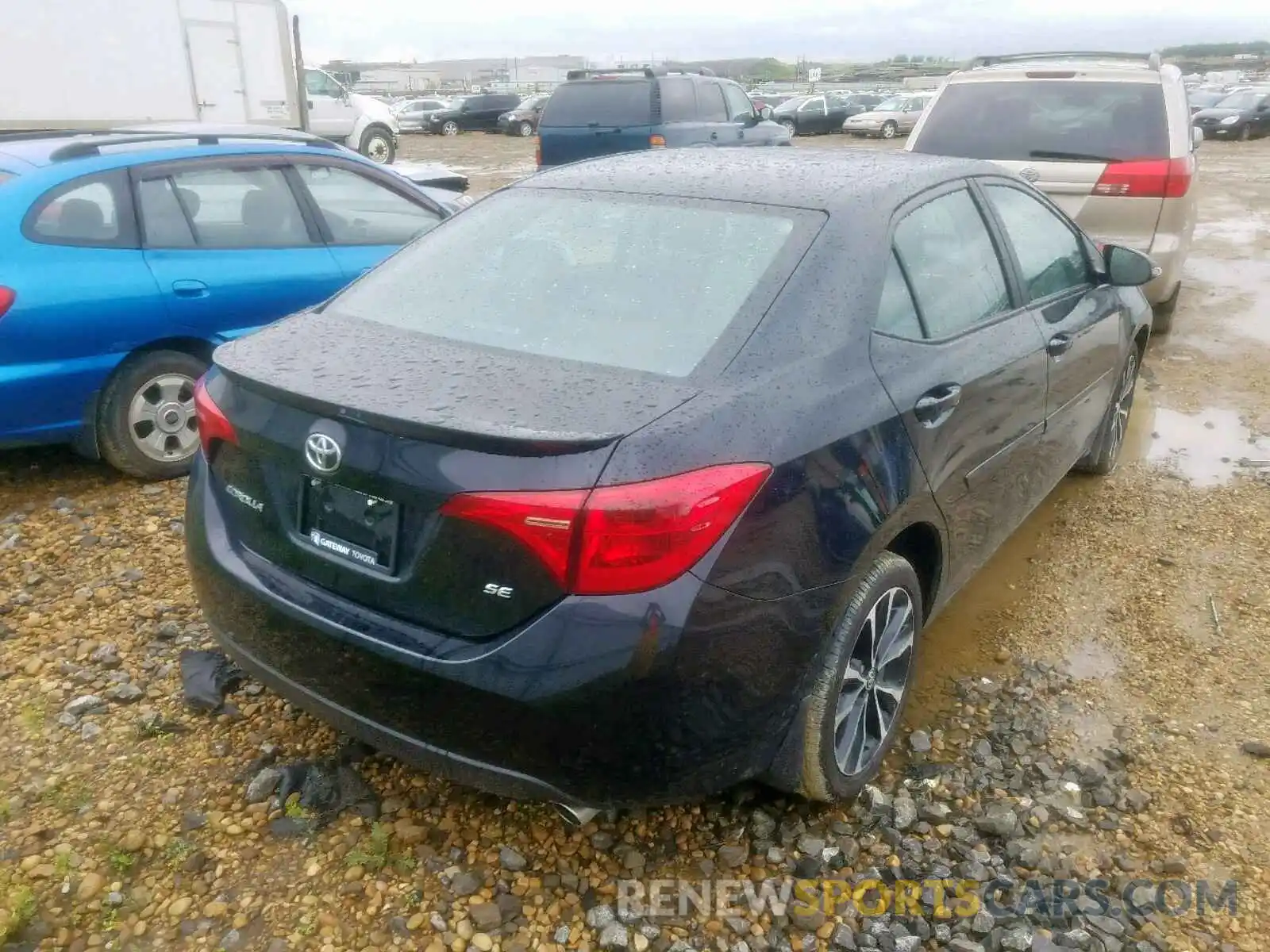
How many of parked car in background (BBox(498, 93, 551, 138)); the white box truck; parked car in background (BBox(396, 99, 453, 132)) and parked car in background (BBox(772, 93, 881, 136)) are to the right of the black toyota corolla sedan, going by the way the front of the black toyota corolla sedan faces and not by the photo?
0

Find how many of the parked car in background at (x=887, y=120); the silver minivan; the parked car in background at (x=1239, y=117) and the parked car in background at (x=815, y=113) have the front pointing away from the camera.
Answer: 1

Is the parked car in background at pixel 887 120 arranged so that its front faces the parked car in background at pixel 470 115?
no

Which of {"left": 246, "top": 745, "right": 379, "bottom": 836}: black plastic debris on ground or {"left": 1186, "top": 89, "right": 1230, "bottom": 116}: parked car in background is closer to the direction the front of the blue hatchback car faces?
the parked car in background

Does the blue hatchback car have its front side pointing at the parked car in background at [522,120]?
no

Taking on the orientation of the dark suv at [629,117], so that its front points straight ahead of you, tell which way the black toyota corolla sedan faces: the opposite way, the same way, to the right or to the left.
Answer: the same way

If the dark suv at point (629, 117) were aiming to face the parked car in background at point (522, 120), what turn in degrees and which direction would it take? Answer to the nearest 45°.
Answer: approximately 45° to its left

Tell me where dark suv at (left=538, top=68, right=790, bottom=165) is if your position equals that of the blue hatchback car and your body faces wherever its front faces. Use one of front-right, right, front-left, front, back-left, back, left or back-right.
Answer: front-left

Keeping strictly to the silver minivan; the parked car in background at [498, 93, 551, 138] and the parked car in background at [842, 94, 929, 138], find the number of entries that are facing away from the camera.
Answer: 1

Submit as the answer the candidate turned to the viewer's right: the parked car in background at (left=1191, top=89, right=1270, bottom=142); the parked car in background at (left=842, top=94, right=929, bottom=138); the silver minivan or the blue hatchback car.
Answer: the blue hatchback car

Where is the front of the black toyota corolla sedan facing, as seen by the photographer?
facing away from the viewer and to the right of the viewer

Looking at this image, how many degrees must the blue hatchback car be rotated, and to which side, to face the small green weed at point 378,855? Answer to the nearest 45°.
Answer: approximately 90° to its right

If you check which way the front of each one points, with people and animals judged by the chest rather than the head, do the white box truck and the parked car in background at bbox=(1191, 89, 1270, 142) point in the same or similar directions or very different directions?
very different directions

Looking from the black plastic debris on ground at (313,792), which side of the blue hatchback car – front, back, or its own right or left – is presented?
right

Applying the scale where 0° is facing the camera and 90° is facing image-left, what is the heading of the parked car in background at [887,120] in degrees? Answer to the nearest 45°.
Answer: approximately 45°

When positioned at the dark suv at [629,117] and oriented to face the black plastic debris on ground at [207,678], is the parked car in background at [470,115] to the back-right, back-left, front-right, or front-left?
back-right

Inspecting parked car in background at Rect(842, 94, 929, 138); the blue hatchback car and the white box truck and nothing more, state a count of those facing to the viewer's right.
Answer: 2

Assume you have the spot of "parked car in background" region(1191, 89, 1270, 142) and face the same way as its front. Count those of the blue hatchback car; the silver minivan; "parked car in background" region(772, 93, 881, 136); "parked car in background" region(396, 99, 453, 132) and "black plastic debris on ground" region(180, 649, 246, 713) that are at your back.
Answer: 0

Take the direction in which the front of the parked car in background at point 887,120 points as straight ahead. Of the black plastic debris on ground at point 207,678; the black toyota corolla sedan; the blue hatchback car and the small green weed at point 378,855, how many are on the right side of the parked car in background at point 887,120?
0

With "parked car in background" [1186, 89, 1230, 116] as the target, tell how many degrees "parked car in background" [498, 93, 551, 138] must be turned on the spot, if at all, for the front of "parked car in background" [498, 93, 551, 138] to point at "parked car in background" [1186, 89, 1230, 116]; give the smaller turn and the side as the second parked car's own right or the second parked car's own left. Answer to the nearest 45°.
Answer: approximately 135° to the second parked car's own left

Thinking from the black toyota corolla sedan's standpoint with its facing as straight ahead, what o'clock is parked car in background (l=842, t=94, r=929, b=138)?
The parked car in background is roughly at 11 o'clock from the black toyota corolla sedan.

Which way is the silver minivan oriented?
away from the camera
